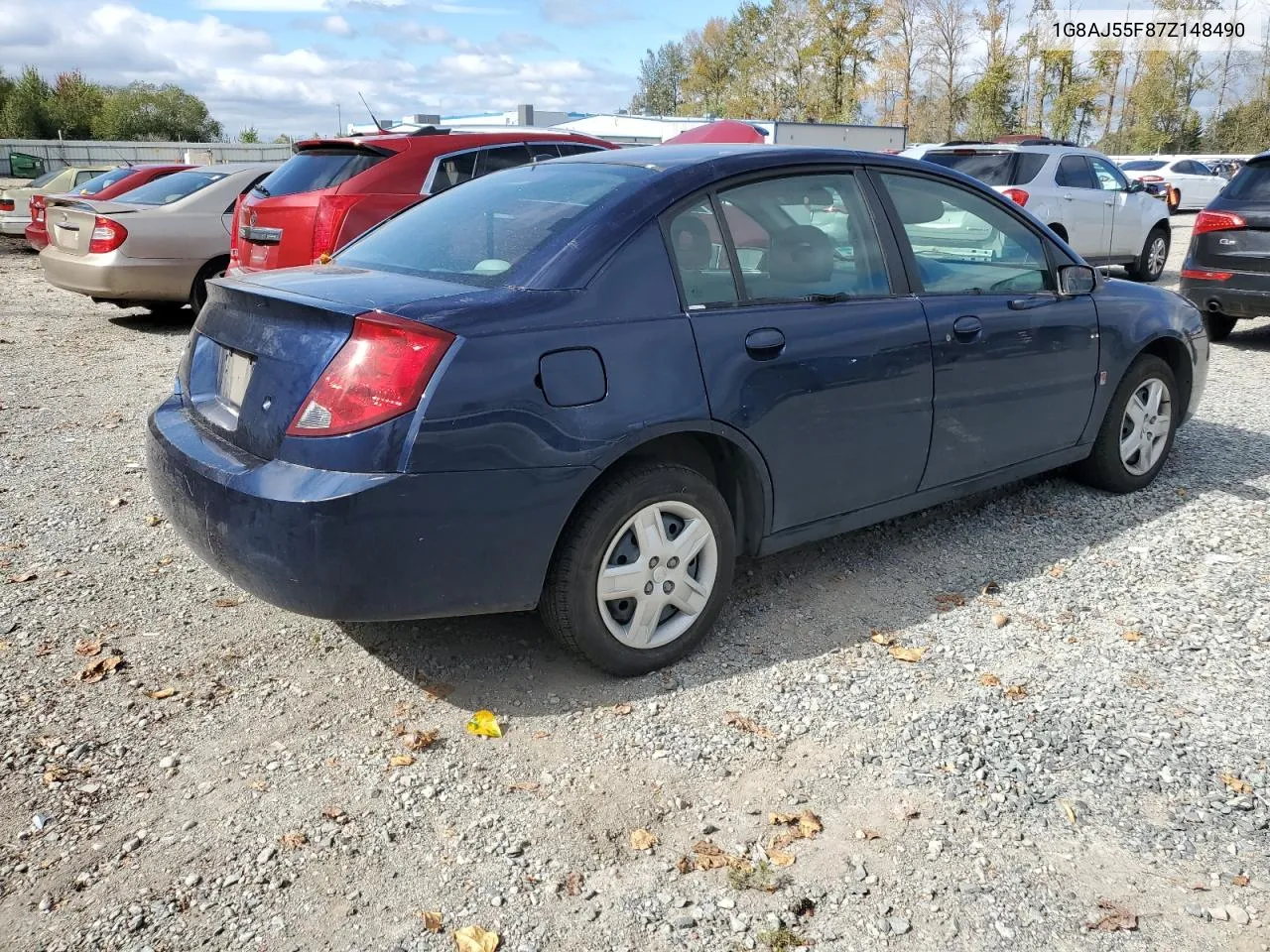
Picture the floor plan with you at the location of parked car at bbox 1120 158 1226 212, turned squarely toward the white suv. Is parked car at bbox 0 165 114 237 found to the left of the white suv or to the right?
right

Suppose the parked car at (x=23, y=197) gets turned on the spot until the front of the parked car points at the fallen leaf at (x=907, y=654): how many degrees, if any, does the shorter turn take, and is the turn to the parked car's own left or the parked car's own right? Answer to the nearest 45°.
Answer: approximately 135° to the parked car's own right

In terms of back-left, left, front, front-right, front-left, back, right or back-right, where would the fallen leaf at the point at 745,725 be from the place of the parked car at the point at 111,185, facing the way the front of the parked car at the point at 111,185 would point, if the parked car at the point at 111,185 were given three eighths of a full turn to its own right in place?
front

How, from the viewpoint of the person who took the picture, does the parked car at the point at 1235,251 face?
facing away from the viewer and to the right of the viewer

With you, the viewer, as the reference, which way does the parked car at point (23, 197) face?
facing away from the viewer and to the right of the viewer

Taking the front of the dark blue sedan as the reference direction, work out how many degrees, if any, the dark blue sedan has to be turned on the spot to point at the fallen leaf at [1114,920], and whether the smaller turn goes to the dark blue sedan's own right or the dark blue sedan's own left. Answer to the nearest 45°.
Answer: approximately 90° to the dark blue sedan's own right

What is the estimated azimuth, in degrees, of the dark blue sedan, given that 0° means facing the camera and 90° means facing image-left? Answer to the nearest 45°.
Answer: approximately 225°

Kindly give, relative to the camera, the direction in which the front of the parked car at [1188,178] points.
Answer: facing away from the viewer and to the right of the viewer

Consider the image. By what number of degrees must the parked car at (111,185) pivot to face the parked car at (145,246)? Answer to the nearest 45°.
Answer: approximately 135° to its right

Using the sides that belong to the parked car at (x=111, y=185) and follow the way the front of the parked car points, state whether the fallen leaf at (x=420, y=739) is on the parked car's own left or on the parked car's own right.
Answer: on the parked car's own right

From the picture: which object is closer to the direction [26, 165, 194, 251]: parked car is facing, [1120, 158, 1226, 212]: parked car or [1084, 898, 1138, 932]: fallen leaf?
the parked car

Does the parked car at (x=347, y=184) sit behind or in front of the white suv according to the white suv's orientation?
behind

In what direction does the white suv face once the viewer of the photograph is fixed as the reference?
facing away from the viewer and to the right of the viewer

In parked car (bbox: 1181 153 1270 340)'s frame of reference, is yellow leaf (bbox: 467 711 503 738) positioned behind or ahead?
behind
